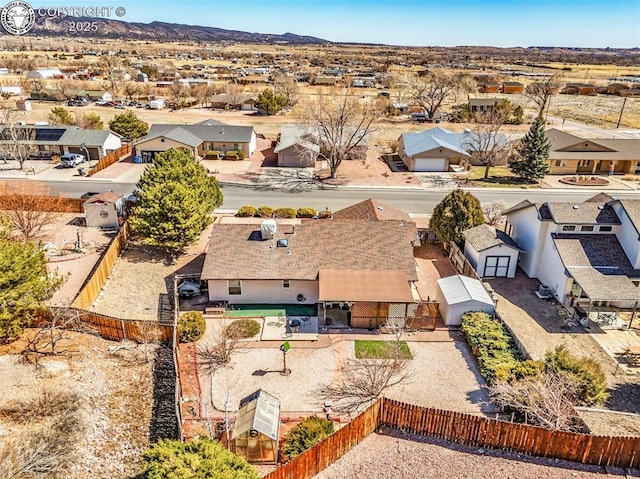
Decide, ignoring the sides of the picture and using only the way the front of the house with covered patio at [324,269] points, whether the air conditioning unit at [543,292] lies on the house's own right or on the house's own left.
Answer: on the house's own right

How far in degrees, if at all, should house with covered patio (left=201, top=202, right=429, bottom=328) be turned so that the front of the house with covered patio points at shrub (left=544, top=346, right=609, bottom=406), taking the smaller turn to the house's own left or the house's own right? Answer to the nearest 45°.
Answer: approximately 135° to the house's own right

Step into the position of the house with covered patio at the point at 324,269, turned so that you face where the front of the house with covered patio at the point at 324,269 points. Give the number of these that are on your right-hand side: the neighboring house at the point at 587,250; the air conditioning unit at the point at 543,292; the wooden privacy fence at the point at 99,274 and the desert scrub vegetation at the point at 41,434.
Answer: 2

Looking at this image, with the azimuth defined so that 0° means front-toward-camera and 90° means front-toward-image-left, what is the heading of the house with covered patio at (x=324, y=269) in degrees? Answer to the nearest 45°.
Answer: approximately 180°

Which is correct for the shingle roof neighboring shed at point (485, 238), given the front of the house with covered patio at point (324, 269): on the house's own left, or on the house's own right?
on the house's own right

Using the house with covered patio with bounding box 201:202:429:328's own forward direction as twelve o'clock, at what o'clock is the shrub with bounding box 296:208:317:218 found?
The shrub is roughly at 12 o'clock from the house with covered patio.

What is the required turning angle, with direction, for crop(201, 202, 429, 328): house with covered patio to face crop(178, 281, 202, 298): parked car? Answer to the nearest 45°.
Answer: approximately 90° to its left

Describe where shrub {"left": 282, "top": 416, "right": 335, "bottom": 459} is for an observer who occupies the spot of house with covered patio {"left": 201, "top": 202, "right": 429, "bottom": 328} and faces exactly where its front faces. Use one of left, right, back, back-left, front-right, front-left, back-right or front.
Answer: back

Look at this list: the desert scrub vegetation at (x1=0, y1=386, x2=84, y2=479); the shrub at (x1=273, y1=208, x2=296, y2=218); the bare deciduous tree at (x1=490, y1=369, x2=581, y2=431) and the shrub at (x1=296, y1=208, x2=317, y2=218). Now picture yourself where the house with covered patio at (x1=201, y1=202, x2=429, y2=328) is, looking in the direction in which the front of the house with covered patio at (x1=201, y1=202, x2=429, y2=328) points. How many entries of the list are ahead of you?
2
